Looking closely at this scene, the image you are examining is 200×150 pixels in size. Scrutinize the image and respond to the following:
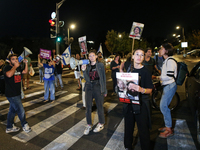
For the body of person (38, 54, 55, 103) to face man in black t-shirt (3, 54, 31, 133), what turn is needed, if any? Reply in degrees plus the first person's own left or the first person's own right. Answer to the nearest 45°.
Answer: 0° — they already face them

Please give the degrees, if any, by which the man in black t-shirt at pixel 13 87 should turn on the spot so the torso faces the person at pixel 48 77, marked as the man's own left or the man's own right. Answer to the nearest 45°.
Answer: approximately 90° to the man's own left

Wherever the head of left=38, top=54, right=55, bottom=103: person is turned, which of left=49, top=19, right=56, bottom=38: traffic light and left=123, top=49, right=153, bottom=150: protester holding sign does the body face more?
the protester holding sign

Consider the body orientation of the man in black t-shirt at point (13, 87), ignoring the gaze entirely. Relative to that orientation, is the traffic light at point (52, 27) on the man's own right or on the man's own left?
on the man's own left

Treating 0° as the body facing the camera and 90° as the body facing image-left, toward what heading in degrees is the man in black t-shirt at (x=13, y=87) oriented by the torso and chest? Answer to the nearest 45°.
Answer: approximately 315°

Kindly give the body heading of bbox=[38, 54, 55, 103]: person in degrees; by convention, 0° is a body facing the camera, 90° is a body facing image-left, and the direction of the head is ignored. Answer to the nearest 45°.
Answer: approximately 0°

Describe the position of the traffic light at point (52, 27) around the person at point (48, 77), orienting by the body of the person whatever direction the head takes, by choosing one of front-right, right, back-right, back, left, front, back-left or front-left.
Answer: back
